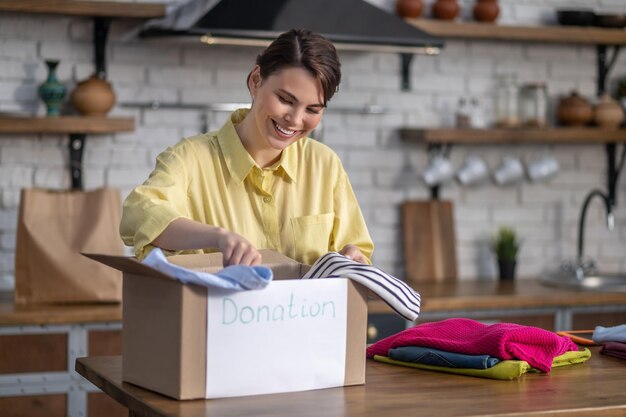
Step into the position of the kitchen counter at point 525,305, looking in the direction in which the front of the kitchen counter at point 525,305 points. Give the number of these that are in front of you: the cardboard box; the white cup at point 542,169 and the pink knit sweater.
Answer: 2

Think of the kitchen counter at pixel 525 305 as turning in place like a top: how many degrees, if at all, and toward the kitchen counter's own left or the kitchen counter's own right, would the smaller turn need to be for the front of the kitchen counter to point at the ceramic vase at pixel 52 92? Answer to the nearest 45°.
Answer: approximately 90° to the kitchen counter's own right

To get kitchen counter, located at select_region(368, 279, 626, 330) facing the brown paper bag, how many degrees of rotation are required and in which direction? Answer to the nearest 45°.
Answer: approximately 90° to its right

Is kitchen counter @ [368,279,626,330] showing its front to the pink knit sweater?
yes

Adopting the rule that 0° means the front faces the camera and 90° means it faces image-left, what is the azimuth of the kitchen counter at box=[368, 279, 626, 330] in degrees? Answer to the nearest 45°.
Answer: approximately 0°
